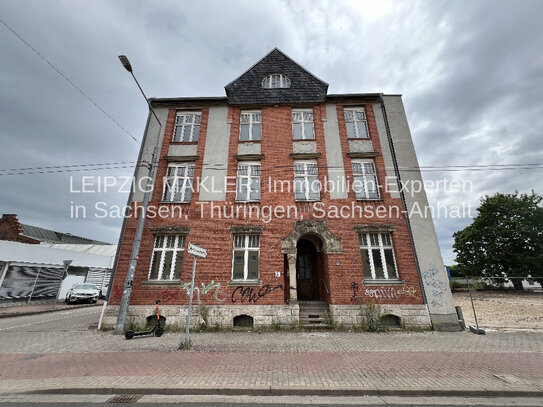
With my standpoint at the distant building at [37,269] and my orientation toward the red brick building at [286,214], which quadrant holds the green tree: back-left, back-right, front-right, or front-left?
front-left

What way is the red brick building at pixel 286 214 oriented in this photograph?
toward the camera

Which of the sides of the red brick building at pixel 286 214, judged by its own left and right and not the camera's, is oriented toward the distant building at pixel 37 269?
right

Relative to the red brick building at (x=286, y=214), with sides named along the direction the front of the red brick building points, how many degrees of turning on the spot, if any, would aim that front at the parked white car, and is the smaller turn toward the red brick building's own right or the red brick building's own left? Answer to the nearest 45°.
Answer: approximately 135° to the red brick building's own right

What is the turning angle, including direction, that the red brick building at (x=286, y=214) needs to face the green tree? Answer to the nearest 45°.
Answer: approximately 135° to its left

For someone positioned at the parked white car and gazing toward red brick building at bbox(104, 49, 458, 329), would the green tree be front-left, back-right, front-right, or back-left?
front-left

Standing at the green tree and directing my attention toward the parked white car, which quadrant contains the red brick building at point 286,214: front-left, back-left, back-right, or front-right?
front-left
